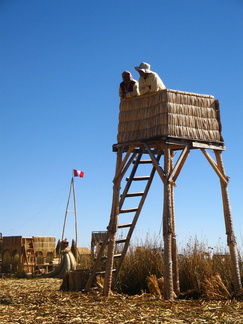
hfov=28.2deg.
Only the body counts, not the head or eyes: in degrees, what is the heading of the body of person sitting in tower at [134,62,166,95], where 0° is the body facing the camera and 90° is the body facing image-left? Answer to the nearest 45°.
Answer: approximately 45°

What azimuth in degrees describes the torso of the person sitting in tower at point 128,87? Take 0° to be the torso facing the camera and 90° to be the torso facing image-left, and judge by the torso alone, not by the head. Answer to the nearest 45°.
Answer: approximately 45°
